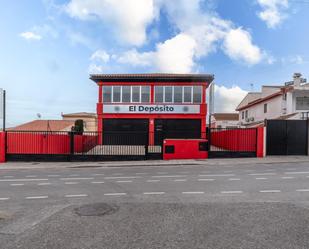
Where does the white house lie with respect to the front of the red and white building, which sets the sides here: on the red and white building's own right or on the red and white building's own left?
on the red and white building's own left

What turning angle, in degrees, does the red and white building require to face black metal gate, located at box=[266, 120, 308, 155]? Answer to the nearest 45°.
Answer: approximately 45° to its left

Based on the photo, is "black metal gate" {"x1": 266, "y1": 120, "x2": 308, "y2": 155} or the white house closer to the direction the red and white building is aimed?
the black metal gate

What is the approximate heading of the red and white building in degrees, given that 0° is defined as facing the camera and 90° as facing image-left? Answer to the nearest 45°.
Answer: approximately 0°

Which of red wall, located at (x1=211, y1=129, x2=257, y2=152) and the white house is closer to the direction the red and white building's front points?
the red wall

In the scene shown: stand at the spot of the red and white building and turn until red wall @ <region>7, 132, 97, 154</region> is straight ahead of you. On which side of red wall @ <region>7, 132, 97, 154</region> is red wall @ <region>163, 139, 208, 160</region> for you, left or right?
left
